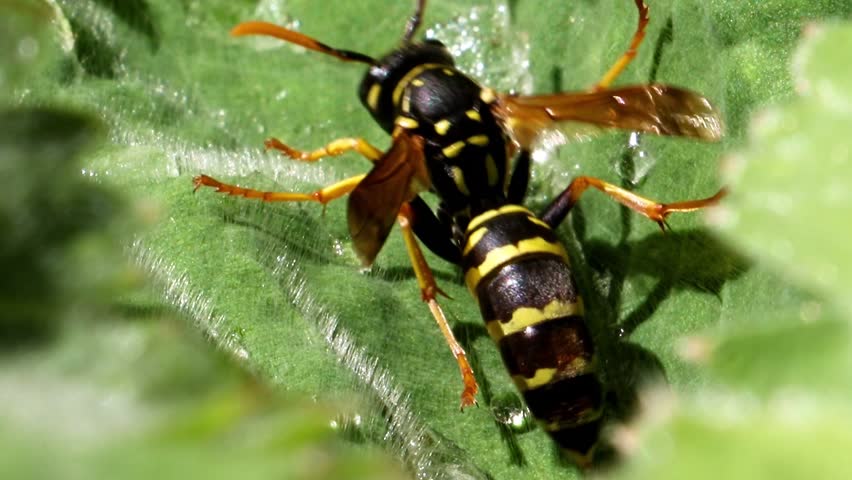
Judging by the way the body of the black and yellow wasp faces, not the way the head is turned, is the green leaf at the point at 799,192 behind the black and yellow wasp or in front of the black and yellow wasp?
behind

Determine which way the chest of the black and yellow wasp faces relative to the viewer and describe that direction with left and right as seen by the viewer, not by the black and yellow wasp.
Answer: facing away from the viewer and to the left of the viewer
